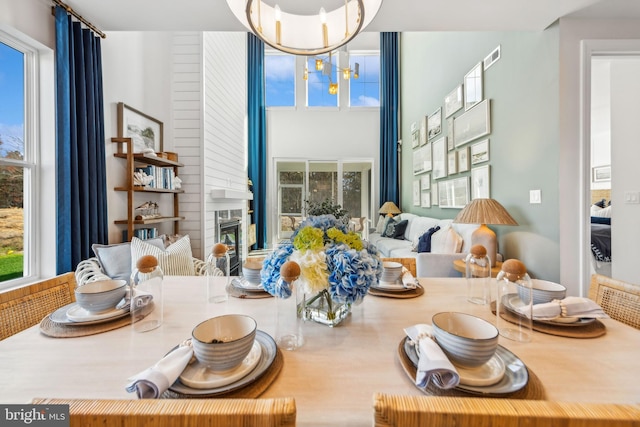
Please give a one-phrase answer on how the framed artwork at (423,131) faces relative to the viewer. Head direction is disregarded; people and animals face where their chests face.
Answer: facing to the left of the viewer

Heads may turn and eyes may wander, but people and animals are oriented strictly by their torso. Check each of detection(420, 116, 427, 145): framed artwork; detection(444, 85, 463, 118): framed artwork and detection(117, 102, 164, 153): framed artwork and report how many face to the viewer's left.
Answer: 2

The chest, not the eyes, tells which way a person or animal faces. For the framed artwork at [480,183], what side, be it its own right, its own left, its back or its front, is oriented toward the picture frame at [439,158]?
right

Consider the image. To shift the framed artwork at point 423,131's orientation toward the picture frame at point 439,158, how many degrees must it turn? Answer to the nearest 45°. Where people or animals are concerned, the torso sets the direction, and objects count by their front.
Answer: approximately 90° to its left

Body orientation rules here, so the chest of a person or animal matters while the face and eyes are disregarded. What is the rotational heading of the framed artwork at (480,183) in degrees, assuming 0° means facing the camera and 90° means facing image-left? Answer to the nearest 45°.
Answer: approximately 45°

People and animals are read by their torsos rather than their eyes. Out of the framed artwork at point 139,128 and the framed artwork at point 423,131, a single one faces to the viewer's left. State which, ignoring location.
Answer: the framed artwork at point 423,131

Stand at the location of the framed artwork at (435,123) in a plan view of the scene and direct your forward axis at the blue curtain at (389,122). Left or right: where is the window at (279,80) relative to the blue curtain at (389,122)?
left

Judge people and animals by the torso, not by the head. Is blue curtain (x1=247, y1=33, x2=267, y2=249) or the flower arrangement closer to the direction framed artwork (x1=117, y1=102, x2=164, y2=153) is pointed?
the flower arrangement

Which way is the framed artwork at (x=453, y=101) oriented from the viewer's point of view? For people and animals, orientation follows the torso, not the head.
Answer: to the viewer's left

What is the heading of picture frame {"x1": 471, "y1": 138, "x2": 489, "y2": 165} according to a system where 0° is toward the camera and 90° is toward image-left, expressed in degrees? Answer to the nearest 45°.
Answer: approximately 45°

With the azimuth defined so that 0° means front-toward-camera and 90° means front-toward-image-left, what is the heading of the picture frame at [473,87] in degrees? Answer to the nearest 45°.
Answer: approximately 45°
